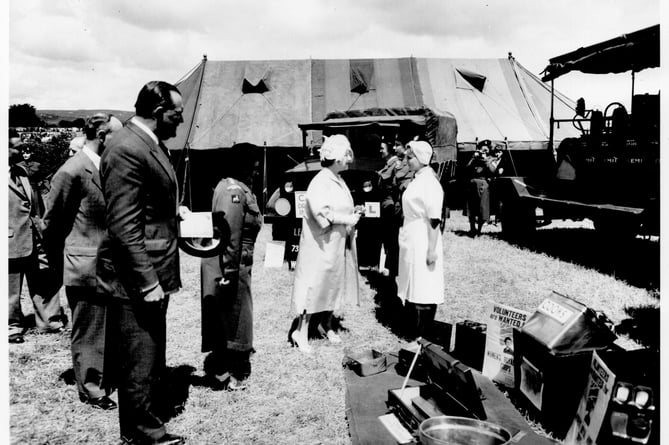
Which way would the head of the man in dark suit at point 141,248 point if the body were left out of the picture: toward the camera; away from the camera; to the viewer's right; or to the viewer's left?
to the viewer's right

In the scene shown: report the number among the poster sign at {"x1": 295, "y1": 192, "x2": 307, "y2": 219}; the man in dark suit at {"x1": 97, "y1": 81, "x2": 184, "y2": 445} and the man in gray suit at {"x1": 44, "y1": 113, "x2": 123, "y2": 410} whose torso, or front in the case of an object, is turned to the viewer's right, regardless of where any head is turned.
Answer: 2

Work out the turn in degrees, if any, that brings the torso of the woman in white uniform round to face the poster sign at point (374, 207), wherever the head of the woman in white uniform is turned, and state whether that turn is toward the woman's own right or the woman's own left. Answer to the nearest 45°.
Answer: approximately 90° to the woman's own right

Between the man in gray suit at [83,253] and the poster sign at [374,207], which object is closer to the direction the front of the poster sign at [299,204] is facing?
the man in gray suit

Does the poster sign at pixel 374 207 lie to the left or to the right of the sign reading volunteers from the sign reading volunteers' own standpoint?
on its right

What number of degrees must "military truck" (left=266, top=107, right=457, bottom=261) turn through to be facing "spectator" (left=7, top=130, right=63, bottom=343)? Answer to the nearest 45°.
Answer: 0° — it already faces them

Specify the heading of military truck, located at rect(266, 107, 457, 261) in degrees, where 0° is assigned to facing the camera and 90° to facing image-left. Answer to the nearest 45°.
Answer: approximately 45°

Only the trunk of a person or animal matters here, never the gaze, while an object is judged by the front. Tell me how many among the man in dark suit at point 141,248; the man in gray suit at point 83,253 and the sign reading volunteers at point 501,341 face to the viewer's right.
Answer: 2

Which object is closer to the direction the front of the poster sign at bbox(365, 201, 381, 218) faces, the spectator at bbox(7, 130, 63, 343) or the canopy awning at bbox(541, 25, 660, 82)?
the spectator

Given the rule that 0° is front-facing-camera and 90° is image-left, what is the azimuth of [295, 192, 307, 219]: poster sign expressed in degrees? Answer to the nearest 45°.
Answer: approximately 0°

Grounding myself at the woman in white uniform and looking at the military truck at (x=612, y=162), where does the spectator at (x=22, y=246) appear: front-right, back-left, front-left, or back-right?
back-left

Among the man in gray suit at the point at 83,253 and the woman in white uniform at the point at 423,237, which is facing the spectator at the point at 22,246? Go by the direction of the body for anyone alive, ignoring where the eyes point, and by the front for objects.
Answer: the woman in white uniform

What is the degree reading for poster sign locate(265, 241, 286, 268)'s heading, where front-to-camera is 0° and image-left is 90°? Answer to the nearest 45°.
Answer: approximately 0°

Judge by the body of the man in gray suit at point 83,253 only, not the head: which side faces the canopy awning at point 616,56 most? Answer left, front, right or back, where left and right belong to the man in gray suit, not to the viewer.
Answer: front
